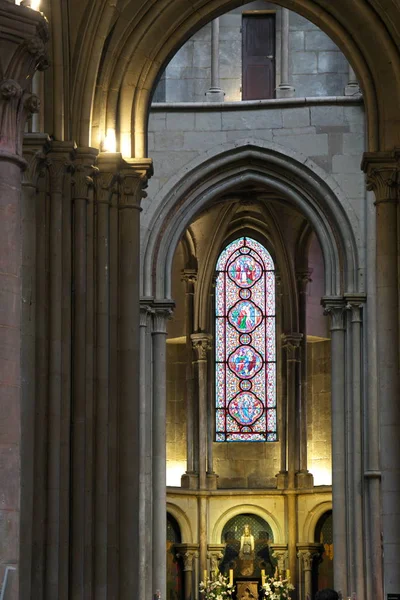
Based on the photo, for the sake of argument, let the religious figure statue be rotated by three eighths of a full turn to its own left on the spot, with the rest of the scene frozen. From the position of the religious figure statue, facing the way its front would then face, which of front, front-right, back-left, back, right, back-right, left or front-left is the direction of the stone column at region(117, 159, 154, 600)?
back-right

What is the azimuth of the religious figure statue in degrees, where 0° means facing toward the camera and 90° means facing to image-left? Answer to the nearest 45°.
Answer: approximately 0°

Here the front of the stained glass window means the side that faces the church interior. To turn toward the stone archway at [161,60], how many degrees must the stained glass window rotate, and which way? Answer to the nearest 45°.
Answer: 0° — it already faces it

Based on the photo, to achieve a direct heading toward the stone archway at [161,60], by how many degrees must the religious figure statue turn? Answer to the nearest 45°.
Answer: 0° — it already faces it

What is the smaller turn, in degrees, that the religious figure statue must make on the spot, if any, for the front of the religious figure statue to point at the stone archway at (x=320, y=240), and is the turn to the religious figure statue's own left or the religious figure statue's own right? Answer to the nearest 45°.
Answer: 0° — it already faces it

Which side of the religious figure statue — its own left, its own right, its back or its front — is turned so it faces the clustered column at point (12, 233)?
front

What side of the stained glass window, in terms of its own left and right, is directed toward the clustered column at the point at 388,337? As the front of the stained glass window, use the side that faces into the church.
front

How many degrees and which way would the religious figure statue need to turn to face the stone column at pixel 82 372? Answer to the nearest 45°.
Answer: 0° — it already faces it

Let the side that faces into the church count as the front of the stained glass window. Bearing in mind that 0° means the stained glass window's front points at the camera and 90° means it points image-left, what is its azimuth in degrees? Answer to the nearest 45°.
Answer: approximately 0°

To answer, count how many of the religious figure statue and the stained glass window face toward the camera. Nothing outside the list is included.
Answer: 2
